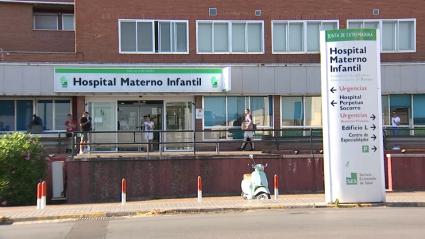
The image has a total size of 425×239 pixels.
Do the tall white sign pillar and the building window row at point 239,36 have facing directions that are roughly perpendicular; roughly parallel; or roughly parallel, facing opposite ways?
roughly parallel

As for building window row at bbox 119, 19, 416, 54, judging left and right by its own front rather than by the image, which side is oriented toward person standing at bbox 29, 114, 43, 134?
right

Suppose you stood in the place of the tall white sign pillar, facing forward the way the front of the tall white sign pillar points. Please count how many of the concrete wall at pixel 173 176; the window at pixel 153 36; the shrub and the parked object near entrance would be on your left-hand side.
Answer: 0

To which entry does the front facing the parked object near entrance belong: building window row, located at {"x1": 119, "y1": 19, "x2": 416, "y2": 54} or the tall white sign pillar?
the building window row

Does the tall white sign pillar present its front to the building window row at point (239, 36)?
no

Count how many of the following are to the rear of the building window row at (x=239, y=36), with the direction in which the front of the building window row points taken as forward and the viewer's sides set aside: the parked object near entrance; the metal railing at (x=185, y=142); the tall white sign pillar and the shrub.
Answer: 0

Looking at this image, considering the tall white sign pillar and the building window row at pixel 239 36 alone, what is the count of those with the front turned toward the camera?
2

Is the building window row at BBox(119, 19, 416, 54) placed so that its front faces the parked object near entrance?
yes

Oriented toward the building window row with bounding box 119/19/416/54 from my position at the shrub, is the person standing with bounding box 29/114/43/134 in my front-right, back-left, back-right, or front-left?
front-left

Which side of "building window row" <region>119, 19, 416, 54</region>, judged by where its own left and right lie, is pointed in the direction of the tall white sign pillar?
front

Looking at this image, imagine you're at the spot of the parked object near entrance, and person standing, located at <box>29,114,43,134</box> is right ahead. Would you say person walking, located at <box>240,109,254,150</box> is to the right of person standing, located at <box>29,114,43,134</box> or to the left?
right

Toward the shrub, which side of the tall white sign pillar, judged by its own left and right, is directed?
right

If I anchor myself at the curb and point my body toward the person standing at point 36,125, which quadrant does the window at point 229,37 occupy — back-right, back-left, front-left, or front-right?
front-right

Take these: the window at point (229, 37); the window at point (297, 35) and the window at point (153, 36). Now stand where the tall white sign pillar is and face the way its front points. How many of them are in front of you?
0

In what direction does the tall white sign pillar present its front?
toward the camera

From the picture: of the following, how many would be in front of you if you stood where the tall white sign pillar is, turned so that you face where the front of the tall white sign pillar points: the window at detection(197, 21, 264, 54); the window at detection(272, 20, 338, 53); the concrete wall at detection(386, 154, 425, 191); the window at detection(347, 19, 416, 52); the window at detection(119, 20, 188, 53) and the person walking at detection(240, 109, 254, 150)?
0

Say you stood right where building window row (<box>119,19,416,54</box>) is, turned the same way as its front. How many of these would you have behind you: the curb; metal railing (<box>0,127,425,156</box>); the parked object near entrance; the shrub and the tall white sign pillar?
0

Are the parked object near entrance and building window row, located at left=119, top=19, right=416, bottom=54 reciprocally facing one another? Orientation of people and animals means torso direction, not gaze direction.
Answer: no
